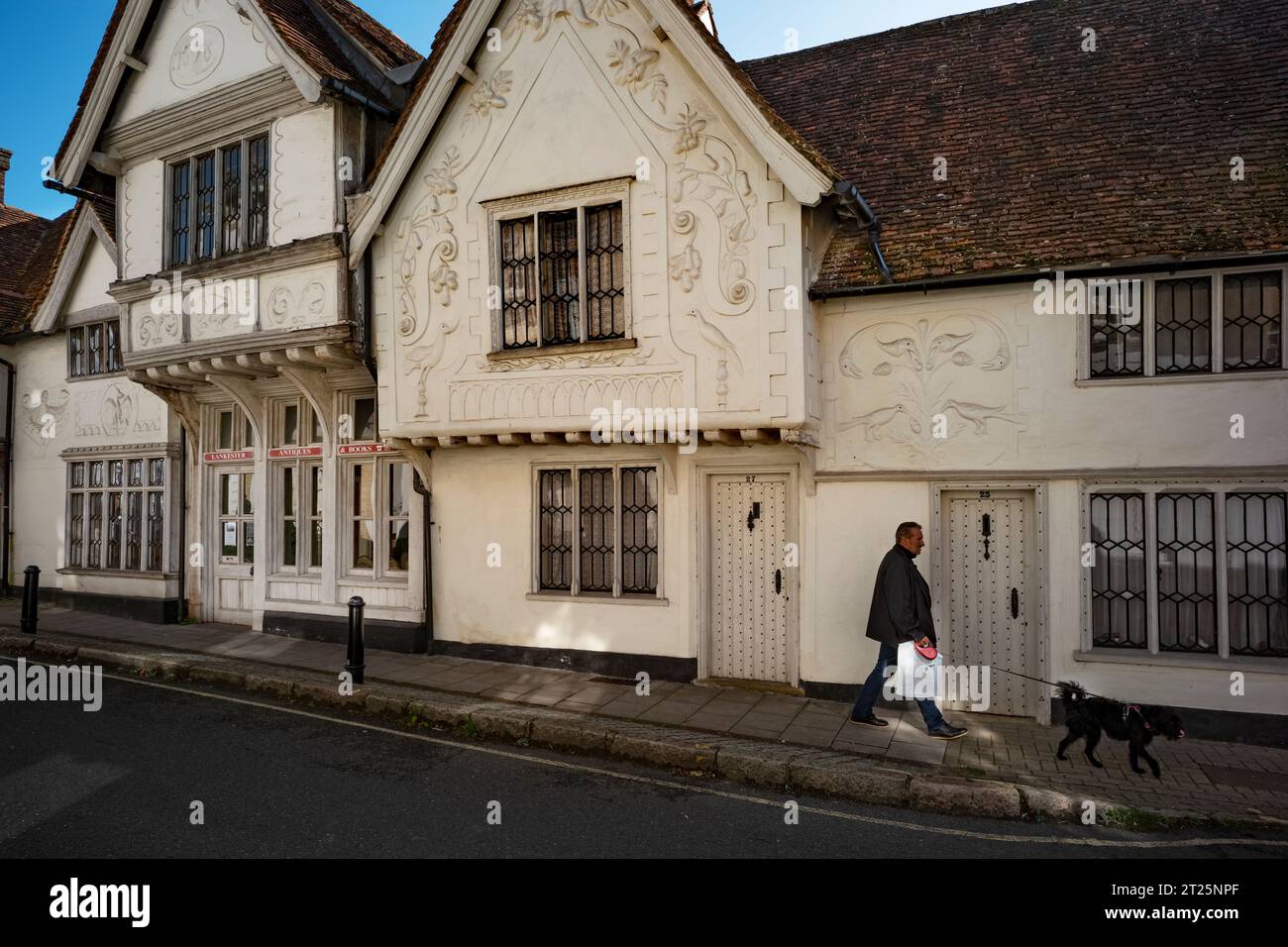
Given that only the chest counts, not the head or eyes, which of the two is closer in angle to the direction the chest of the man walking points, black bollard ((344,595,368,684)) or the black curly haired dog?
the black curly haired dog

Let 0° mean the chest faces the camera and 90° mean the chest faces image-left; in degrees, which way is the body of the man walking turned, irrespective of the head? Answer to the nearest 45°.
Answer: approximately 270°

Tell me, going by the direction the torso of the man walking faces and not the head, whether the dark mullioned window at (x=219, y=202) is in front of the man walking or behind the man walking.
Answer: behind

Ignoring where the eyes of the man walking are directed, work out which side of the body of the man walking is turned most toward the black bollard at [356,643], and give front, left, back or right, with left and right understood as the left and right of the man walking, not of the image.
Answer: back
